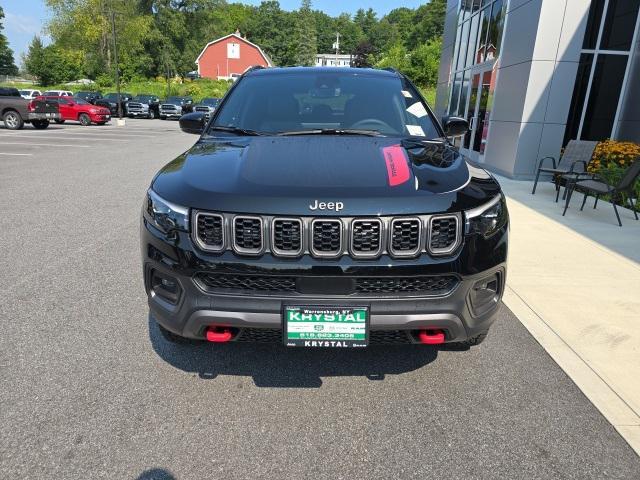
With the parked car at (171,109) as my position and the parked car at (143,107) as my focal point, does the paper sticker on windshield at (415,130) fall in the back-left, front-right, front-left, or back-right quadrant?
back-left

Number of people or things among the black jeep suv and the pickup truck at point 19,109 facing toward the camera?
1

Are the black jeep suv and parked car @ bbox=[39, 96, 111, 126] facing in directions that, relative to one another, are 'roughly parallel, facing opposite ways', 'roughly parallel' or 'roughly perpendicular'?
roughly perpendicular

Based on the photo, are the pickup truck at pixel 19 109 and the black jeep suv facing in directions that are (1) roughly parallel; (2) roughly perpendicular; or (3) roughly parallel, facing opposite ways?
roughly perpendicular

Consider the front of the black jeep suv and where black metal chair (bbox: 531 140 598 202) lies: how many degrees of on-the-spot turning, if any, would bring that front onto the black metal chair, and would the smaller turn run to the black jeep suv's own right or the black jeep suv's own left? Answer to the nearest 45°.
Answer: approximately 135° to the black jeep suv's own left

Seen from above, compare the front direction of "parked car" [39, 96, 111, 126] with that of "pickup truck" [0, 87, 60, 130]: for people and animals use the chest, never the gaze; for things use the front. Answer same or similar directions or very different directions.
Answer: very different directions

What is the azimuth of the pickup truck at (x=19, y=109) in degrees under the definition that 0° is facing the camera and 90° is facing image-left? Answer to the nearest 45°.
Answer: approximately 135°

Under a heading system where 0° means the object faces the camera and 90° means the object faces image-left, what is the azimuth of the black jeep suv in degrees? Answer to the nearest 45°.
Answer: approximately 0°

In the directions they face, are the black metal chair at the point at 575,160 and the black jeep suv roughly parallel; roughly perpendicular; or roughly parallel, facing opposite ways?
roughly perpendicular

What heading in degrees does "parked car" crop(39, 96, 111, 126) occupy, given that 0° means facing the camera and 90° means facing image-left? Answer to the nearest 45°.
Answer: approximately 315°
